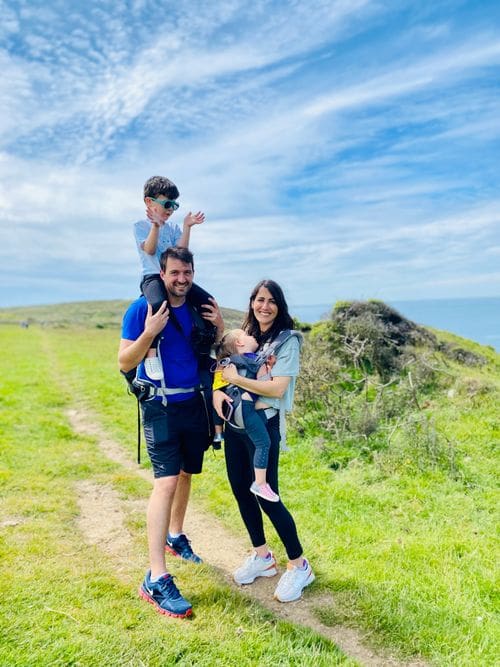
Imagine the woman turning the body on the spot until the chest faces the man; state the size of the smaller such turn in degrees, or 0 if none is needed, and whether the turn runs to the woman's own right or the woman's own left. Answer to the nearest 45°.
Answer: approximately 45° to the woman's own right

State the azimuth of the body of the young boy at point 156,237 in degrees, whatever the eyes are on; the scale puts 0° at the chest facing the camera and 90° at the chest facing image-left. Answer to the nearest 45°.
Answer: approximately 315°

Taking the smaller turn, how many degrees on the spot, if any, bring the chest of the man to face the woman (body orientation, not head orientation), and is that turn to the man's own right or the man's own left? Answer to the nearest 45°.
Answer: approximately 45° to the man's own left

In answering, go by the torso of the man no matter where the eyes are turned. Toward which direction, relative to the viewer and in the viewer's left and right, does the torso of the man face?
facing the viewer and to the right of the viewer
